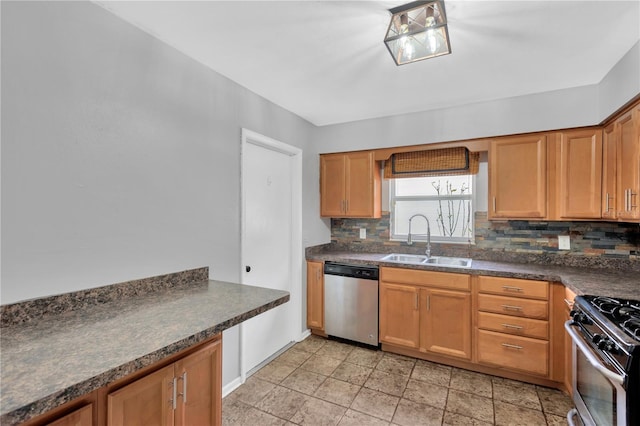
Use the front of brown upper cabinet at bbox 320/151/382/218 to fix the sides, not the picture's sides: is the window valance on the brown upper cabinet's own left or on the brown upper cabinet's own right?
on the brown upper cabinet's own left

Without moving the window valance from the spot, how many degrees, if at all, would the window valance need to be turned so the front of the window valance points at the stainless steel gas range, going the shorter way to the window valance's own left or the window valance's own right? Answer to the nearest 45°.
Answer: approximately 45° to the window valance's own left

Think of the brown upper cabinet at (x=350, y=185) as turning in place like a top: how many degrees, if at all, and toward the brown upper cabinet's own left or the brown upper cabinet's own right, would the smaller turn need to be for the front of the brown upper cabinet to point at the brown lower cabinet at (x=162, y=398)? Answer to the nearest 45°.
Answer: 0° — it already faces it

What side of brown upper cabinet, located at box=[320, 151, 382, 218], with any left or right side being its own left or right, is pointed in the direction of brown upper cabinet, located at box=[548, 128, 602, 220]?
left

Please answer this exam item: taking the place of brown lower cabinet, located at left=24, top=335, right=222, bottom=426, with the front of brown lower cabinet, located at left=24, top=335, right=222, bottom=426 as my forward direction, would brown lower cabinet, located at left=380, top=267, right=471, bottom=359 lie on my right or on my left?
on my left

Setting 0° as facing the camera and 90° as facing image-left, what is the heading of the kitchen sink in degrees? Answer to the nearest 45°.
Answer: approximately 0°
